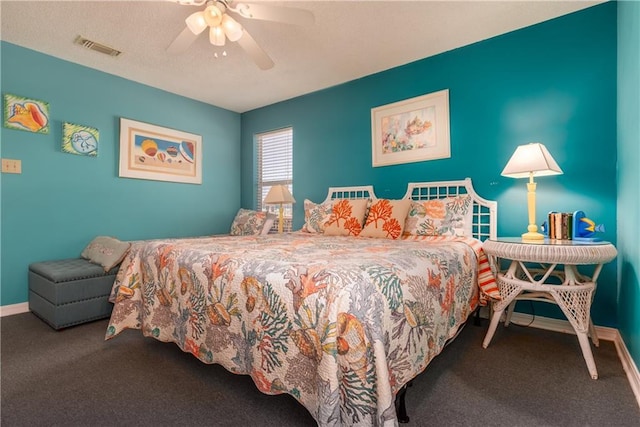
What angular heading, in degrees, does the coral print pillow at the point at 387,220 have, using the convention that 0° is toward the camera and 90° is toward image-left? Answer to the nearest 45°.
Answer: approximately 45°

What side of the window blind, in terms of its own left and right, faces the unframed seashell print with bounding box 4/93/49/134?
front

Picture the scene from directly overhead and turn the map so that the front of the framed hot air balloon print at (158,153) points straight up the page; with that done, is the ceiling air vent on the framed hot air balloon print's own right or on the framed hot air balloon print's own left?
on the framed hot air balloon print's own right

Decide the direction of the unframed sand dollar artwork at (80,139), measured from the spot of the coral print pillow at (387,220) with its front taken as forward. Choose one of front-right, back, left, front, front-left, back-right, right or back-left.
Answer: front-right

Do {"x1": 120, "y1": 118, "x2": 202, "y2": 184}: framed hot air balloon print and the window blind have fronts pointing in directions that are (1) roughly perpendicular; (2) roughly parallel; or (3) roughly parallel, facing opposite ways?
roughly perpendicular

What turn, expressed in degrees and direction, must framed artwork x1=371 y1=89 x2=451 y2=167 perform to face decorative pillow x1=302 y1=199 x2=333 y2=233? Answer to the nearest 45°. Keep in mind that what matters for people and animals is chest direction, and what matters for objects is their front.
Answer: approximately 45° to its right

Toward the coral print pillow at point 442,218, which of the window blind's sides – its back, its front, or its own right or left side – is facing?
left

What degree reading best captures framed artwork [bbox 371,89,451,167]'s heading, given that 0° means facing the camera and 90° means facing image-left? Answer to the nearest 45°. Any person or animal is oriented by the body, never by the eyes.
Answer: approximately 45°
